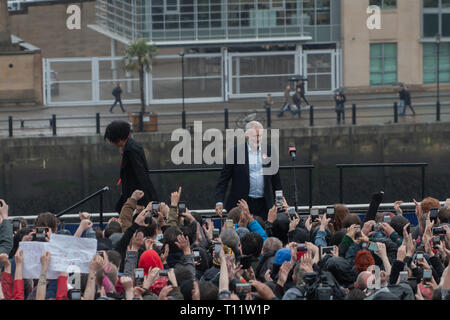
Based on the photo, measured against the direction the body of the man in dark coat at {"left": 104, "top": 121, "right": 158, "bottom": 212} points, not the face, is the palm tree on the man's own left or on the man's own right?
on the man's own right

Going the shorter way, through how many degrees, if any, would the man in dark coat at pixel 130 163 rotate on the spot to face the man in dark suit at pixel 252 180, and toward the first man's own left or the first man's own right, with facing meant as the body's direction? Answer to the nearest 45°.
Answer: approximately 135° to the first man's own right
